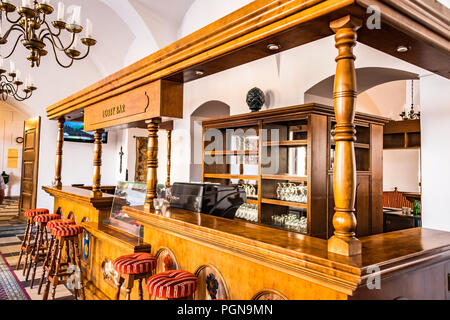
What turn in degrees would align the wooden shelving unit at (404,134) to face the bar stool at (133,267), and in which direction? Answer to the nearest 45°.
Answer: approximately 45° to its right

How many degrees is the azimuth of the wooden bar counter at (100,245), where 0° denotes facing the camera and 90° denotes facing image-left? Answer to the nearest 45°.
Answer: approximately 45°

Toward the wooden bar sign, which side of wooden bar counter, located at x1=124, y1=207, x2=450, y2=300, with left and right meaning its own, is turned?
right

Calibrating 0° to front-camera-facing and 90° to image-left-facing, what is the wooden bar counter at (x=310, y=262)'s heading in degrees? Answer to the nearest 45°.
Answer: approximately 45°

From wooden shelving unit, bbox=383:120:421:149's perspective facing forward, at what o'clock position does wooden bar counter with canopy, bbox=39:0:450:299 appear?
The wooden bar counter with canopy is roughly at 12 o'clock from the wooden shelving unit.

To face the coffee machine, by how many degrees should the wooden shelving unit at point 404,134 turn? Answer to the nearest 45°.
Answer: approximately 45° to its right
